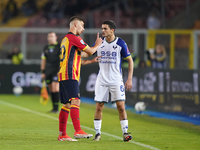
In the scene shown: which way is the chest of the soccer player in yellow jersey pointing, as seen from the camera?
to the viewer's right
